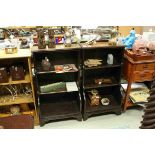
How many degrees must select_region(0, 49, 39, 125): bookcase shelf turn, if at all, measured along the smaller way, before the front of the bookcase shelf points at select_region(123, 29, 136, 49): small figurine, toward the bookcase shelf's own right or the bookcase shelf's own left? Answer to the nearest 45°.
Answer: approximately 90° to the bookcase shelf's own left

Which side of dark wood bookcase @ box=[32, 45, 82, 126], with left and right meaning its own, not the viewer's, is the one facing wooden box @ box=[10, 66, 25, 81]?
right

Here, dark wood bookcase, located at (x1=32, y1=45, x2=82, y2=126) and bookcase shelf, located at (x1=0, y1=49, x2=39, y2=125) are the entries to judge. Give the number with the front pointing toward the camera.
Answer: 2

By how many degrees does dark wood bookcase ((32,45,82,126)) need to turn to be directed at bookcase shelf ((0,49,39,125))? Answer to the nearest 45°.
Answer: approximately 90° to its right

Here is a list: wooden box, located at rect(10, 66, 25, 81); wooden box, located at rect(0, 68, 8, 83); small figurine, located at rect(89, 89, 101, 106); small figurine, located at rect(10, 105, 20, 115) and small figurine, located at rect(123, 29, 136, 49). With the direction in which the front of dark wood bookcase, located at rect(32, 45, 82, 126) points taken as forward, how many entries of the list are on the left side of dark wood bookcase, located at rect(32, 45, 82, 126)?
2

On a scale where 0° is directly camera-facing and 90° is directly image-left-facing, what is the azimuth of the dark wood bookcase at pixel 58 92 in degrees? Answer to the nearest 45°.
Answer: approximately 0°

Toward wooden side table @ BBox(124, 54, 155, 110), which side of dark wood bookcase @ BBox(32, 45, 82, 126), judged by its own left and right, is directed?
left

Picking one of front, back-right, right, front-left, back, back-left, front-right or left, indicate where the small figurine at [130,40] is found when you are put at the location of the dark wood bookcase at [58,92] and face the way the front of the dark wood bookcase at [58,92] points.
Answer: left

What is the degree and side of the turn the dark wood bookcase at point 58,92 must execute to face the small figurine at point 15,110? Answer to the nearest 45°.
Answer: approximately 90° to its right

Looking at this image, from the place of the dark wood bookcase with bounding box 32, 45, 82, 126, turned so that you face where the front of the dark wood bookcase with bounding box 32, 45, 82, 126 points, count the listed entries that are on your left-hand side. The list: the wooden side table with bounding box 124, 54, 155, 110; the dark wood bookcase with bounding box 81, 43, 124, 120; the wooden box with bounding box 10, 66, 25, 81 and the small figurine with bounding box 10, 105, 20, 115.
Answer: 2

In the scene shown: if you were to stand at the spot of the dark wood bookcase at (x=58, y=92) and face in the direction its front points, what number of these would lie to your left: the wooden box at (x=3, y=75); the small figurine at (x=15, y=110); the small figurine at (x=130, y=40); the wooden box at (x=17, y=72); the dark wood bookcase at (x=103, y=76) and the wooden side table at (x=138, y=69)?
3
